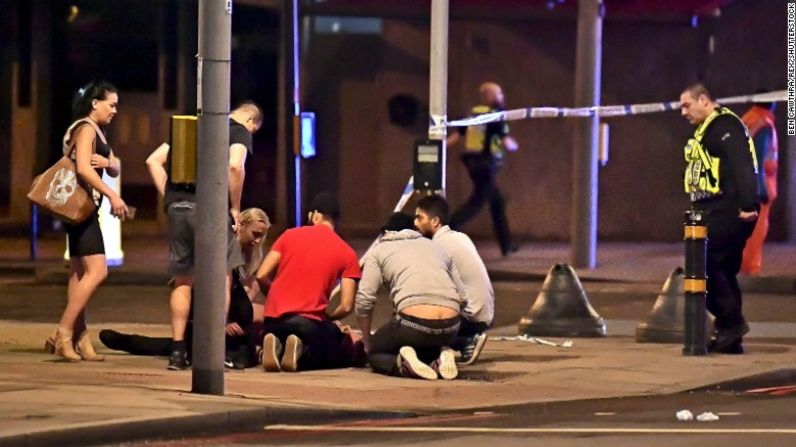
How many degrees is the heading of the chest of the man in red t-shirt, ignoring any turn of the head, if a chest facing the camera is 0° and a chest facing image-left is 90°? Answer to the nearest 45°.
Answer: approximately 180°

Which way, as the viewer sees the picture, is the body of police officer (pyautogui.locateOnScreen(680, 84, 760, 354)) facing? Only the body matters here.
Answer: to the viewer's left

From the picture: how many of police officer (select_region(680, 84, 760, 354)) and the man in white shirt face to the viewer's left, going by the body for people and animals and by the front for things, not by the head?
2

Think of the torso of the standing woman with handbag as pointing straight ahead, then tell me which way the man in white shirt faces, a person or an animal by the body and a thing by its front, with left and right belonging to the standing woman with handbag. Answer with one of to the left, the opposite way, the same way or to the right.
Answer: the opposite way

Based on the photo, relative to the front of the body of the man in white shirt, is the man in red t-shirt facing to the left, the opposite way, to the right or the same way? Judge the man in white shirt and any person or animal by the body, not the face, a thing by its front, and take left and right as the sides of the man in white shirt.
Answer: to the right

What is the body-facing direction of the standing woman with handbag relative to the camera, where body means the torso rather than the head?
to the viewer's right

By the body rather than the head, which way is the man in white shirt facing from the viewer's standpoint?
to the viewer's left

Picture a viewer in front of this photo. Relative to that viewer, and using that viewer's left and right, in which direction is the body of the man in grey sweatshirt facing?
facing away from the viewer and to the left of the viewer

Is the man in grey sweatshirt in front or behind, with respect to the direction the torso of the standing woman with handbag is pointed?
in front

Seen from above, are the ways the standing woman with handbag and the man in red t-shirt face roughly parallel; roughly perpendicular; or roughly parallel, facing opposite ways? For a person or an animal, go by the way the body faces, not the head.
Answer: roughly perpendicular

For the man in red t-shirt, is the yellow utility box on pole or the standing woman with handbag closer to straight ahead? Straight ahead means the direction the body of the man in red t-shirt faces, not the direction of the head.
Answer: the standing woman with handbag

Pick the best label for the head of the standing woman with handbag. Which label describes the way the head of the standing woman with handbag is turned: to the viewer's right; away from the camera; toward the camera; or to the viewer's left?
to the viewer's right
